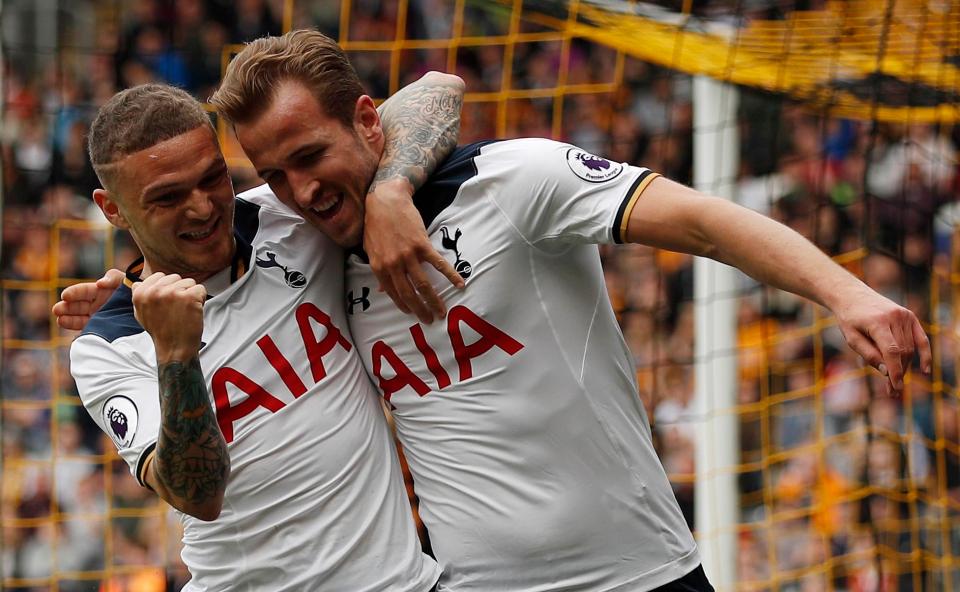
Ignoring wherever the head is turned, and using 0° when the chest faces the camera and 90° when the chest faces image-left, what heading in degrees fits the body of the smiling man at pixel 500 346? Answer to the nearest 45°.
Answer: approximately 45°

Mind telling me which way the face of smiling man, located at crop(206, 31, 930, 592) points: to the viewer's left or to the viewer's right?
to the viewer's left
